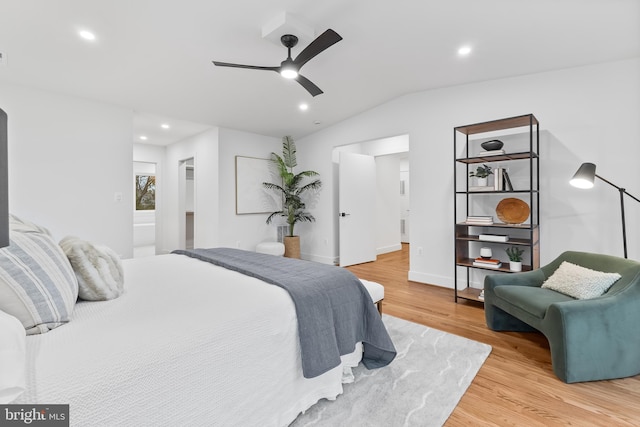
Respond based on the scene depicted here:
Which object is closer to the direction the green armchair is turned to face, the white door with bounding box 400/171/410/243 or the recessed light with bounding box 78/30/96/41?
the recessed light

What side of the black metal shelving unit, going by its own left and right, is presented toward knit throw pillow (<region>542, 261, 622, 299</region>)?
left

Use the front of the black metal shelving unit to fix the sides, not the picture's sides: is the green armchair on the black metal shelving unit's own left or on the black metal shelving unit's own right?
on the black metal shelving unit's own left

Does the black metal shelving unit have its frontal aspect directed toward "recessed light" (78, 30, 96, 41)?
yes

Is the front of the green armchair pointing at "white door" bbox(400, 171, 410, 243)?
no

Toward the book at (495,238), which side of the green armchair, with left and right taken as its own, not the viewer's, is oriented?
right

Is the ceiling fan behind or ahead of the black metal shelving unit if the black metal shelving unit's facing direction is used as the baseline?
ahead

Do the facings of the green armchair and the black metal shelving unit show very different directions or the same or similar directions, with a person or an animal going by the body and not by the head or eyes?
same or similar directions

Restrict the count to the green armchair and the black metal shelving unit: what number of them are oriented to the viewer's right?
0

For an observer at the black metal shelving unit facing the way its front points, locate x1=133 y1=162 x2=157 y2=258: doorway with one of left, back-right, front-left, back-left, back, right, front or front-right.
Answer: front-right

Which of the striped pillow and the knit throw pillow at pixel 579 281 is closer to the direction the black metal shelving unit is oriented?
the striped pillow

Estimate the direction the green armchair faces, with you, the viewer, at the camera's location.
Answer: facing the viewer and to the left of the viewer

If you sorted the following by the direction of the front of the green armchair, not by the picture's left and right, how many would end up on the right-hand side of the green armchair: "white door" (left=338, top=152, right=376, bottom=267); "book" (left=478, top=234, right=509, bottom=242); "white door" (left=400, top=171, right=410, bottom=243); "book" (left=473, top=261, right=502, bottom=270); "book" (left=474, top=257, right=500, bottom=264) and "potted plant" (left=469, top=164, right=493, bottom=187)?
6

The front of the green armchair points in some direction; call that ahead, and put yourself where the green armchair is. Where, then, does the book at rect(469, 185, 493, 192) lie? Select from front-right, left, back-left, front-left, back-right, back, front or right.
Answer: right

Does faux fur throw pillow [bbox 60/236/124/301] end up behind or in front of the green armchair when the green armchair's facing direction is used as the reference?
in front

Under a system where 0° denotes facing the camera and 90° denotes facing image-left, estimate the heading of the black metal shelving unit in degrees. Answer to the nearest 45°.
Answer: approximately 45°

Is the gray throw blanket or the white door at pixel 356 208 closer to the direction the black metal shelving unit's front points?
the gray throw blanket

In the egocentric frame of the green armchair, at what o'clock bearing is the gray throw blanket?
The gray throw blanket is roughly at 12 o'clock from the green armchair.
